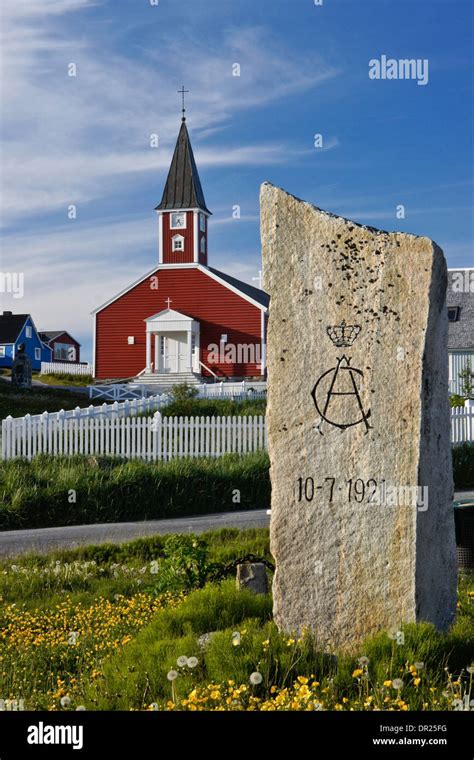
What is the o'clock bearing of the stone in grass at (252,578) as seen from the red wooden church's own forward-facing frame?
The stone in grass is roughly at 12 o'clock from the red wooden church.

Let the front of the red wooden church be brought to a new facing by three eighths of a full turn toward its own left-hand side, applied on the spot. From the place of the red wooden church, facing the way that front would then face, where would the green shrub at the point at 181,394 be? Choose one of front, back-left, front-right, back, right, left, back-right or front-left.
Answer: back-right

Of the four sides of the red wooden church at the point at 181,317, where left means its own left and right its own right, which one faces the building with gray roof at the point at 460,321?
left

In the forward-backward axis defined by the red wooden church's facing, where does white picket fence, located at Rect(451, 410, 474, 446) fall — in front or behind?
in front

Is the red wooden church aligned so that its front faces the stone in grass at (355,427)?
yes

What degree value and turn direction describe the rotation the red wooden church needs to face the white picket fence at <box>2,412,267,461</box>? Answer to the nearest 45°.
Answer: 0° — it already faces it

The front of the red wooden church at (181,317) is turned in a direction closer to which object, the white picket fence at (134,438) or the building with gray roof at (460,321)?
the white picket fence

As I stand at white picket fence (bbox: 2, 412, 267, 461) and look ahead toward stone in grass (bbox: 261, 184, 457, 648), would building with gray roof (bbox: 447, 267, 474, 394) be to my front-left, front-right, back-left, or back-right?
back-left

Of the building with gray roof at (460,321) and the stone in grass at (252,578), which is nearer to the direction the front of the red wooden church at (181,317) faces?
the stone in grass

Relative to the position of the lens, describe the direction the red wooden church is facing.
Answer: facing the viewer

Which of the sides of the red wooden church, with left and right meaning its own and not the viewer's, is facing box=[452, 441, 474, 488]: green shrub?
front
